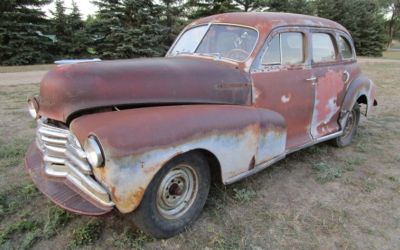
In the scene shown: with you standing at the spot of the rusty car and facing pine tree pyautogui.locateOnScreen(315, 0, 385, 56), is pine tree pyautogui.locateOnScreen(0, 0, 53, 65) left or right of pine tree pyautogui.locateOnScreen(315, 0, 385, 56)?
left

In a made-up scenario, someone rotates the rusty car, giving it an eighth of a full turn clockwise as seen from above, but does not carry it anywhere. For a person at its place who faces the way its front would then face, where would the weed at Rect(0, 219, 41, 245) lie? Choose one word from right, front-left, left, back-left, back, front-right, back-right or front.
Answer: front

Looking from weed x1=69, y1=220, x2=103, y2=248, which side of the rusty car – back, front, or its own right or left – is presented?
front

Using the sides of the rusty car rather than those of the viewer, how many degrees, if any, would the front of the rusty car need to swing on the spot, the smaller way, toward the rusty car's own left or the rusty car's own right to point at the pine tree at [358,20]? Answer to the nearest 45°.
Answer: approximately 180°

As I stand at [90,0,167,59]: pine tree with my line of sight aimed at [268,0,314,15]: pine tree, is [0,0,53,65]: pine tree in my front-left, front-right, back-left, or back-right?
back-left

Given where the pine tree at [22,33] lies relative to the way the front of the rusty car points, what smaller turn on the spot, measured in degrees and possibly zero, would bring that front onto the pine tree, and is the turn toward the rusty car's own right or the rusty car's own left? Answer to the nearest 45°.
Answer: approximately 90° to the rusty car's own right

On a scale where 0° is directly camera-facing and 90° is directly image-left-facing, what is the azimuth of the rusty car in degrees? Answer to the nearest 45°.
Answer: approximately 45°

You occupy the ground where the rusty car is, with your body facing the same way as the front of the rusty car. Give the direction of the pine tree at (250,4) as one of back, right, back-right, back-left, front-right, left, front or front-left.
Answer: back-right

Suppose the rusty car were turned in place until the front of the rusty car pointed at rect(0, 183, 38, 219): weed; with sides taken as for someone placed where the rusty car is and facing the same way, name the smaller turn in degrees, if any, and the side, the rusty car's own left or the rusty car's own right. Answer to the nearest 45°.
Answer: approximately 45° to the rusty car's own right

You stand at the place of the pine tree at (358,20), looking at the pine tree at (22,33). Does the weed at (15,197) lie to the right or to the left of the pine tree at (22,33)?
left
